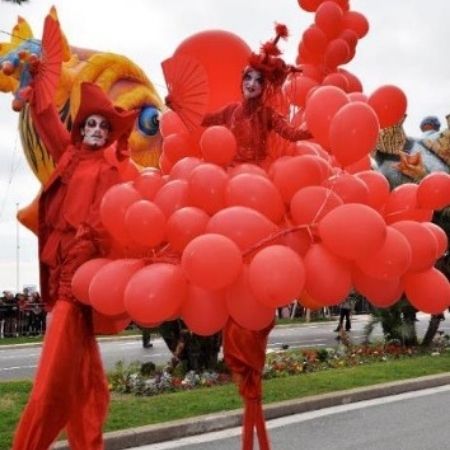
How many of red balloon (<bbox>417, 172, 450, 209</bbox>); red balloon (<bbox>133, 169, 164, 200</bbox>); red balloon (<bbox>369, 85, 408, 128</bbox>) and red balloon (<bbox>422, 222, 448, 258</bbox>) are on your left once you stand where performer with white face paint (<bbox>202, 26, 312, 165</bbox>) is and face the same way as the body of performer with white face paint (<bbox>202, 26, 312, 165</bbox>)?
3

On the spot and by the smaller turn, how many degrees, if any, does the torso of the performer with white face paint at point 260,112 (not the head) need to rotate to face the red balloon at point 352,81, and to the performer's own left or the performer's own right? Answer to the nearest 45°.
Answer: approximately 135° to the performer's own left

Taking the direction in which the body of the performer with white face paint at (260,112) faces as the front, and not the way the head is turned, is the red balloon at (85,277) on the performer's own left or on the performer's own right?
on the performer's own right

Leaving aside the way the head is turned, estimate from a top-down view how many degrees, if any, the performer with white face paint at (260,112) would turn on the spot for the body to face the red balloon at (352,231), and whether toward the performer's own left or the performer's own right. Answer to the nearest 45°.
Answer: approximately 45° to the performer's own left

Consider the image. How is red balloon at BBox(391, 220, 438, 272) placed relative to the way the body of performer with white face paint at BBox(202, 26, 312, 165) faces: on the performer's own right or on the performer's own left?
on the performer's own left

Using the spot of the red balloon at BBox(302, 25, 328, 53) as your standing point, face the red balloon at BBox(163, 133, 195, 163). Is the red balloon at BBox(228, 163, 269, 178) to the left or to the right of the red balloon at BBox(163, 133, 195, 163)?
left

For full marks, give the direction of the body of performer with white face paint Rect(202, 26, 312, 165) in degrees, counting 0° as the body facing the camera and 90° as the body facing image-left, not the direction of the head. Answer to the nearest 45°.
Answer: approximately 0°
